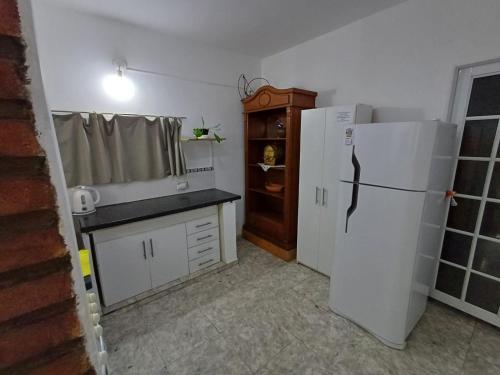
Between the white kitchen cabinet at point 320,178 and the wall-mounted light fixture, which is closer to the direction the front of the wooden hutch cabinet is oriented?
the wall-mounted light fixture

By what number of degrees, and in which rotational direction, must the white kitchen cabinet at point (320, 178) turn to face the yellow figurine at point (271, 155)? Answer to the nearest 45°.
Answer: approximately 90° to its right

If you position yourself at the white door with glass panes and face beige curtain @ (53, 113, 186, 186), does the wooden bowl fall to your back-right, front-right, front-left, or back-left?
front-right

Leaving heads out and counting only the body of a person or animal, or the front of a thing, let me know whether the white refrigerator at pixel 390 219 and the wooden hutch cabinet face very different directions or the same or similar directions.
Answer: same or similar directions

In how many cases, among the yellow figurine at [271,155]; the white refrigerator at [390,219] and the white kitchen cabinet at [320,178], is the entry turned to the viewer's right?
0

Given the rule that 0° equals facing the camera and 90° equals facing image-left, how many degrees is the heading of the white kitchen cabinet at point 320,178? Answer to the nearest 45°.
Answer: approximately 45°

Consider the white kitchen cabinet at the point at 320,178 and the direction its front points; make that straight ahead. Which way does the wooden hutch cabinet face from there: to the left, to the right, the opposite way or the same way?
the same way

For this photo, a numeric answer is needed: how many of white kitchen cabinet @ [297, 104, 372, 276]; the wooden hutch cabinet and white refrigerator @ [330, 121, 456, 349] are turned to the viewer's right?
0

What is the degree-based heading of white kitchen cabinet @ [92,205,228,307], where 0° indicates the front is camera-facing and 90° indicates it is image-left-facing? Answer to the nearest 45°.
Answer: approximately 315°
